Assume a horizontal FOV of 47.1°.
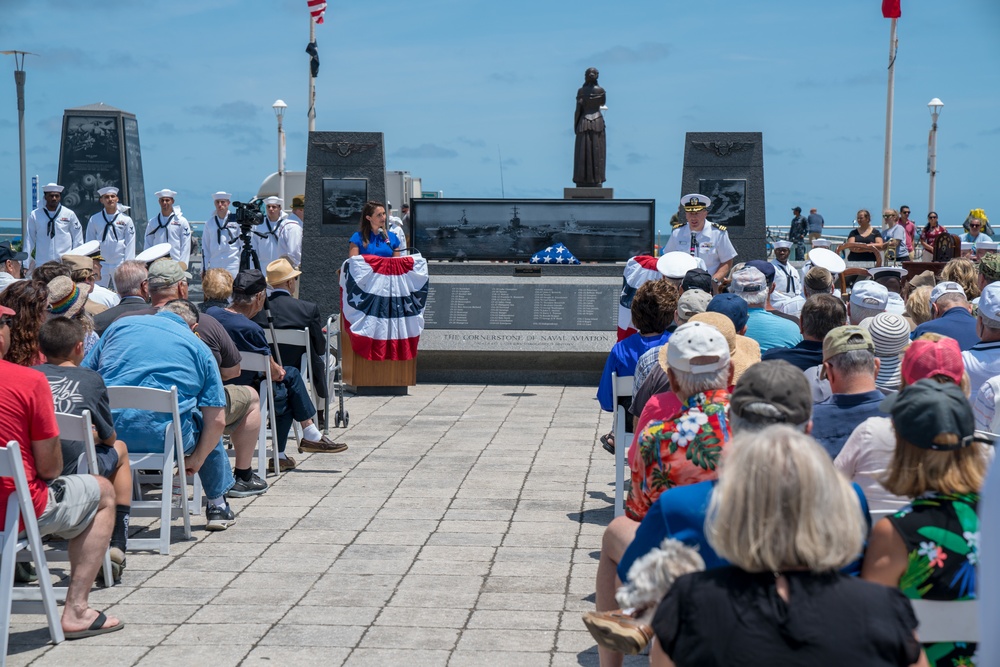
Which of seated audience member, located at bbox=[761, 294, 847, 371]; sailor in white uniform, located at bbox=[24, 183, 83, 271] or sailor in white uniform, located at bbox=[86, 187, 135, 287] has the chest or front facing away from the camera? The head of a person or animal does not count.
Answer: the seated audience member

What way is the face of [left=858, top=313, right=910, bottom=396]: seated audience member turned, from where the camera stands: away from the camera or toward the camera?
away from the camera

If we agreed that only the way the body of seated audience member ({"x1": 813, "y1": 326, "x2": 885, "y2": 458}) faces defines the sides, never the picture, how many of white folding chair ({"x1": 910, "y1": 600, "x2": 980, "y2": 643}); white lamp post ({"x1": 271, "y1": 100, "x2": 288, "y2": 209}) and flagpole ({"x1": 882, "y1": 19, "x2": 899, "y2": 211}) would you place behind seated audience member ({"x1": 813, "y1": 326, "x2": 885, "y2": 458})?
1

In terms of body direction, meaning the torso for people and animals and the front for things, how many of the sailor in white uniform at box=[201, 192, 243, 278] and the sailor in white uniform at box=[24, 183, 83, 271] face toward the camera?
2

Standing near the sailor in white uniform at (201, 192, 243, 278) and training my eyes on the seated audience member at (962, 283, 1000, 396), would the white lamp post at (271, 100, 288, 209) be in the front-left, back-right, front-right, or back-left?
back-left

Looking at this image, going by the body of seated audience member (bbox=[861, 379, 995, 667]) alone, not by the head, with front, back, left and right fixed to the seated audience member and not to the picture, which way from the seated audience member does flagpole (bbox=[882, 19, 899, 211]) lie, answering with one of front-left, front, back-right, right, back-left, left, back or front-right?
front-right

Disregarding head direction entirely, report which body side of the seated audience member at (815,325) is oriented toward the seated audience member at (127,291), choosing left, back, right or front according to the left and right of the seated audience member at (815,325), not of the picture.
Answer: left

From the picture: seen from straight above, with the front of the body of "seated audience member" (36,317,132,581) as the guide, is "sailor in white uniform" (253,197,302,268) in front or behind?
in front

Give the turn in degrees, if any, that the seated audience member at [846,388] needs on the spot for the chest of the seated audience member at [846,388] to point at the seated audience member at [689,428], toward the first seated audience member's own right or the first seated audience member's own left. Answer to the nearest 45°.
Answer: approximately 135° to the first seated audience member's own left

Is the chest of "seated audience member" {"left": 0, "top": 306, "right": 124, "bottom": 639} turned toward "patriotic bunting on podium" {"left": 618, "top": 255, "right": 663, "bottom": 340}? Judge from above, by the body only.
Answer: yes

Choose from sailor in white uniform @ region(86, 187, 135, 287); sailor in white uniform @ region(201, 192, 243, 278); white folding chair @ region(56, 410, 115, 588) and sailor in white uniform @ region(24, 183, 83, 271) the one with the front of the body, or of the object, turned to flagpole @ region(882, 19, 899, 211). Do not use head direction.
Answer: the white folding chair

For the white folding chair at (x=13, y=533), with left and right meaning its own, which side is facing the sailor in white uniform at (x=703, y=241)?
front

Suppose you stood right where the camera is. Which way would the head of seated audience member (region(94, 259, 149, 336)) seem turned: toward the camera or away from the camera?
away from the camera
